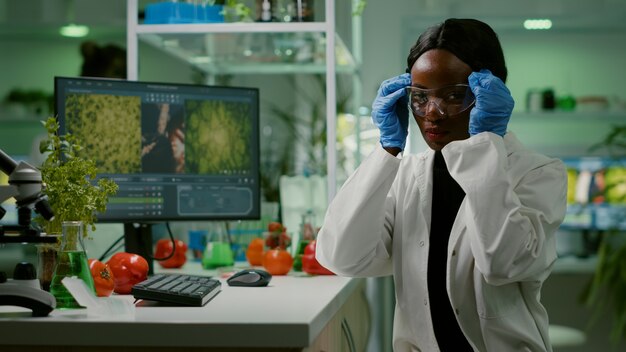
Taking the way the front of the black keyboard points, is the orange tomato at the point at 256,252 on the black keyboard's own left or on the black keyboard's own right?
on the black keyboard's own left

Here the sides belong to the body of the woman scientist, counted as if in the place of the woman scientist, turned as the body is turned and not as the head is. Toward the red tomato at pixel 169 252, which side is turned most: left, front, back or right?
right

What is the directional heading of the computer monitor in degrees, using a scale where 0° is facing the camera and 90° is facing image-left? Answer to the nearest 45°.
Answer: approximately 315°

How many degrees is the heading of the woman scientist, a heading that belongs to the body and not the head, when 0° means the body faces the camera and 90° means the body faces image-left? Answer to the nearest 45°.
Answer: approximately 45°
